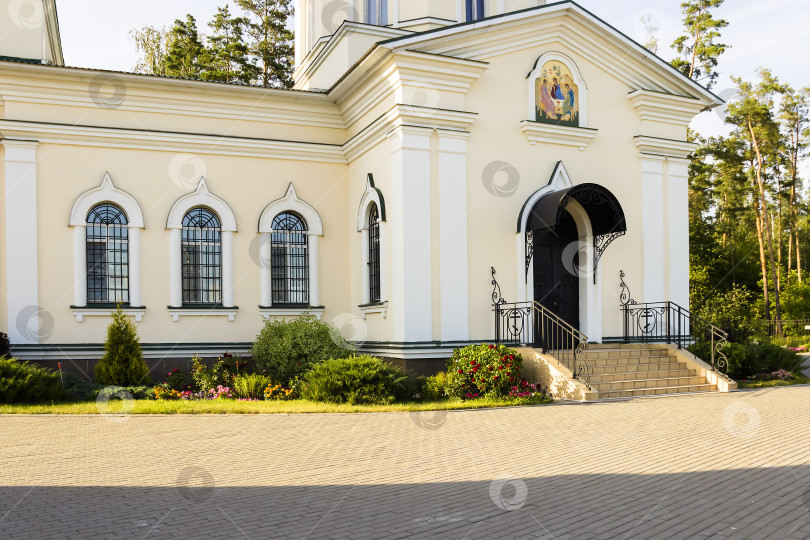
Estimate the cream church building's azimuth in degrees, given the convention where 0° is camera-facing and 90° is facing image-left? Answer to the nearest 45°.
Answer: approximately 315°

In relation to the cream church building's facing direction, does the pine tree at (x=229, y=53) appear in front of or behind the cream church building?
behind

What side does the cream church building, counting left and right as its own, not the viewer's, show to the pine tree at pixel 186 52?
back
